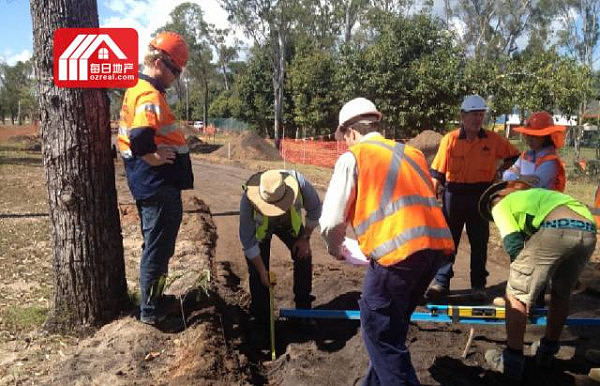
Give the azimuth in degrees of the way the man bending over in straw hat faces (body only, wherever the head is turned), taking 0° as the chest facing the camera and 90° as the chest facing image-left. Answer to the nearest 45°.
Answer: approximately 0°

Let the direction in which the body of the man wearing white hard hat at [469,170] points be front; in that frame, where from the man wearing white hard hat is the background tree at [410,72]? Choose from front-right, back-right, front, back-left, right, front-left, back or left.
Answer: back

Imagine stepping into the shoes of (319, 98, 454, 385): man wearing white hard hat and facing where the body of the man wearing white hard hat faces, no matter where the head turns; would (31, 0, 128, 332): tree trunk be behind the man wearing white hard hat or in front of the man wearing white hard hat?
in front

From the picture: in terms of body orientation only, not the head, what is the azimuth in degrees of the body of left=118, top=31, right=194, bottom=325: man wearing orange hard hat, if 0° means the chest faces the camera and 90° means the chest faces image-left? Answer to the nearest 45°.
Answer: approximately 270°

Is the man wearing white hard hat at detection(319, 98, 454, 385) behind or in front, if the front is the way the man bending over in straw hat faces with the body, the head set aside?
in front

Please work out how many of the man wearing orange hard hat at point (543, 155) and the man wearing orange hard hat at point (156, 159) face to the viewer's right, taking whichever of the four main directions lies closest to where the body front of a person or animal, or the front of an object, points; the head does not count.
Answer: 1

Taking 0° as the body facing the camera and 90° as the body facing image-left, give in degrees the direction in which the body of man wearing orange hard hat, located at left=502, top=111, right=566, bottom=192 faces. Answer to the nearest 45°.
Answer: approximately 45°

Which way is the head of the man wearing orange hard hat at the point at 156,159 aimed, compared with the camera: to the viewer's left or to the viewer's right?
to the viewer's right

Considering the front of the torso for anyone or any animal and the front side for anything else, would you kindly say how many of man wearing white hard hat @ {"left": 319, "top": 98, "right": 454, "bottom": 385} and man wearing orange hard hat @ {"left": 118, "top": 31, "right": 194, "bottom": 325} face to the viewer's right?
1

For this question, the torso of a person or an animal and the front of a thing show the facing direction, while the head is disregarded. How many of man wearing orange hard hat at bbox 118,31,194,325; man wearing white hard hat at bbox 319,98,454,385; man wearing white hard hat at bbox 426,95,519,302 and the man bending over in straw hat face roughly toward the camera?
2
